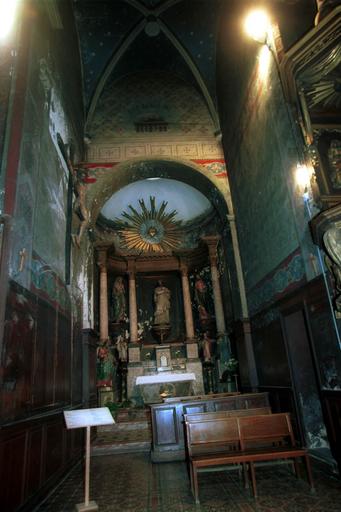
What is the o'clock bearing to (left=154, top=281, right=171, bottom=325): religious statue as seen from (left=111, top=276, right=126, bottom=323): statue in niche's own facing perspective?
The religious statue is roughly at 9 o'clock from the statue in niche.

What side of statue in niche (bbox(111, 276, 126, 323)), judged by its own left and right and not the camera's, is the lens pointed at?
front

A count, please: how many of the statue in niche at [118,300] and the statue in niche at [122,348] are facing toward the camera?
2

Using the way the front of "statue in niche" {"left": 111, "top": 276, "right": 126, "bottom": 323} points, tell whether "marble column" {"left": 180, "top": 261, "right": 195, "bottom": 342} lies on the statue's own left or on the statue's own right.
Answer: on the statue's own left

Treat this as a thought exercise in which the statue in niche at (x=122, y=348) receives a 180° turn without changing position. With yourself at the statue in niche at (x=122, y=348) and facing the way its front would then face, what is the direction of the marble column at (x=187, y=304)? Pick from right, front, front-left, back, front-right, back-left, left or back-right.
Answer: right

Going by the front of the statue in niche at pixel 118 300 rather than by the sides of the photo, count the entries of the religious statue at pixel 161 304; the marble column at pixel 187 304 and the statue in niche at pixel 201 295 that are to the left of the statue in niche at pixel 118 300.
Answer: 3

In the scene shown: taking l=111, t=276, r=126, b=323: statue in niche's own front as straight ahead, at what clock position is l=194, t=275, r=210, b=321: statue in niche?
l=194, t=275, r=210, b=321: statue in niche is roughly at 9 o'clock from l=111, t=276, r=126, b=323: statue in niche.

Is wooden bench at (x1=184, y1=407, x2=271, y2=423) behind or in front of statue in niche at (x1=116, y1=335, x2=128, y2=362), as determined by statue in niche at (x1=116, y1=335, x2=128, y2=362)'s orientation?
in front

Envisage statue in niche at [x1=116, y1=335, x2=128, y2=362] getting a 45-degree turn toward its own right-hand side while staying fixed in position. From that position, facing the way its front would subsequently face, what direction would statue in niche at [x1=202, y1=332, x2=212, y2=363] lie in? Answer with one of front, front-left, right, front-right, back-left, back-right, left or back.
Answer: back-left

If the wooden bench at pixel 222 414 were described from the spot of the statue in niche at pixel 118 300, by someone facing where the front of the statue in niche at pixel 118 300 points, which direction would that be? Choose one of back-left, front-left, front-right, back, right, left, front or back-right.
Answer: front

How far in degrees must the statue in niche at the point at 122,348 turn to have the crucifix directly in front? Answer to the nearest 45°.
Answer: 0° — it already faces it

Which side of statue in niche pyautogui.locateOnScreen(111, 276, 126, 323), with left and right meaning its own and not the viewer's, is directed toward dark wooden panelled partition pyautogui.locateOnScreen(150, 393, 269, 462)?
front

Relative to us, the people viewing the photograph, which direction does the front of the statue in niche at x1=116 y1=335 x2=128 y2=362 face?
facing the viewer
